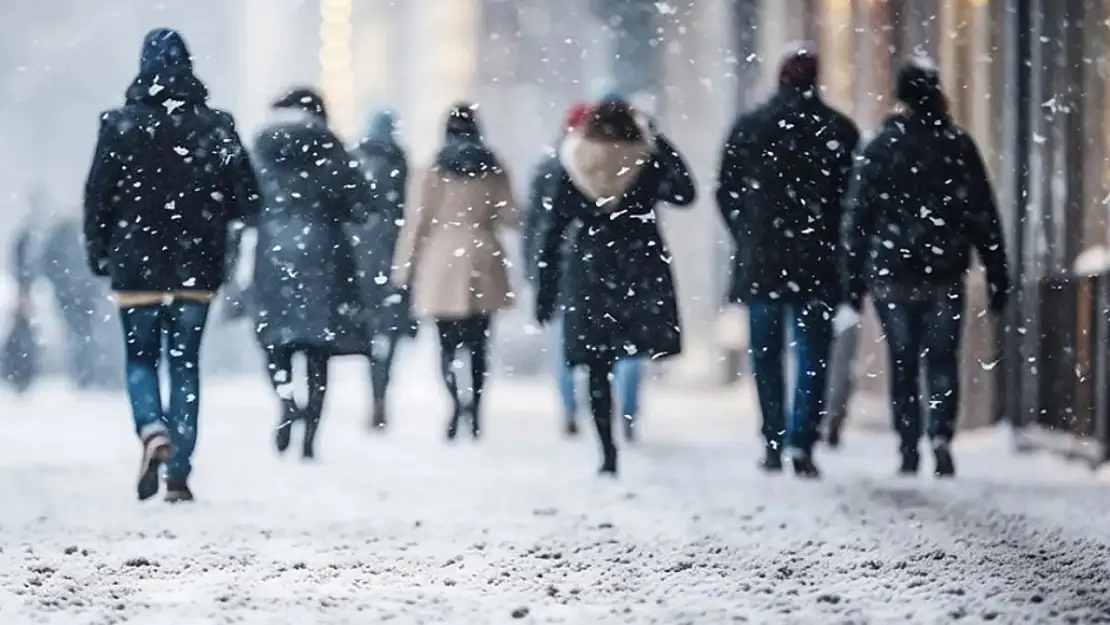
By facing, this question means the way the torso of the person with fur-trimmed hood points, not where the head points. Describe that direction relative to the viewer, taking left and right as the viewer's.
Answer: facing away from the viewer

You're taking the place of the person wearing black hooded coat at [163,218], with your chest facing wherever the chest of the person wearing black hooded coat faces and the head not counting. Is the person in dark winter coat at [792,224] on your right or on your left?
on your right

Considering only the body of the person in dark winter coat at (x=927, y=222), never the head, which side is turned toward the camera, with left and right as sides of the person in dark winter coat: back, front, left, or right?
back

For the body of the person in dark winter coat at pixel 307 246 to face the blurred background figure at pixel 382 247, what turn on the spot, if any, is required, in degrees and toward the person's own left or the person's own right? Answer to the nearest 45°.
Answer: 0° — they already face them

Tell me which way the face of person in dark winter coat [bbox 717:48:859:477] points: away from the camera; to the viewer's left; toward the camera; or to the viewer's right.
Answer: away from the camera

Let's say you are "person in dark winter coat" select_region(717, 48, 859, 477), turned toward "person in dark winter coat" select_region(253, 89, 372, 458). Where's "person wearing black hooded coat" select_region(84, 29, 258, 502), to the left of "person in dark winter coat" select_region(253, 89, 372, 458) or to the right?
left

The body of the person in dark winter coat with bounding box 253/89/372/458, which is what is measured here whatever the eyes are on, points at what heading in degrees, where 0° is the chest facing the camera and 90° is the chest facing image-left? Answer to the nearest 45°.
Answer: approximately 180°

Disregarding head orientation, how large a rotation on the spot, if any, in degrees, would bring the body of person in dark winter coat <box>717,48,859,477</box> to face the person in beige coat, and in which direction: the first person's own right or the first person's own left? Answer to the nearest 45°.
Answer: approximately 45° to the first person's own left

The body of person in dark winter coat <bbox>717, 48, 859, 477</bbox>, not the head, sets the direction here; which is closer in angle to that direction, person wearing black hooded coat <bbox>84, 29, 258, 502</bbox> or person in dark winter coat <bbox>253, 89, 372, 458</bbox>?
the person in dark winter coat

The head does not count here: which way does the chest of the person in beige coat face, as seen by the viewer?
away from the camera

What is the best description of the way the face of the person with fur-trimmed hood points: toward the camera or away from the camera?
away from the camera

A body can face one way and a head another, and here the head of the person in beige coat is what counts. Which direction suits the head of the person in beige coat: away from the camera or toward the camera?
away from the camera

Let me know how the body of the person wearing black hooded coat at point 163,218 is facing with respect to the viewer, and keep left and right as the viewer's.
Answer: facing away from the viewer
